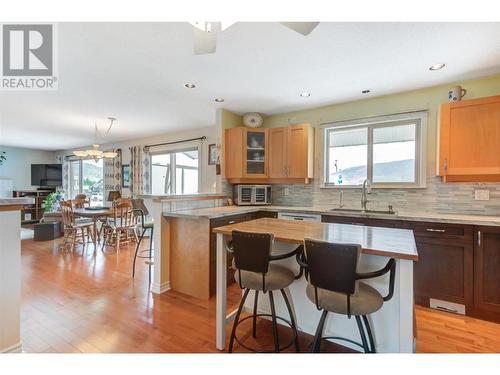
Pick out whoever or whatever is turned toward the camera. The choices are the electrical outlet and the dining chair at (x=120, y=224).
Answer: the electrical outlet

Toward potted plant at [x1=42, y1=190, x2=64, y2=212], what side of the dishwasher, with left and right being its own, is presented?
right

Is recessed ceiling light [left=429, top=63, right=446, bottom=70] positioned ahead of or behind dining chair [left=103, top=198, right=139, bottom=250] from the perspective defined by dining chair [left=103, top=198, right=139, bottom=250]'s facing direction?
behind

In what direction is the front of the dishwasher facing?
toward the camera

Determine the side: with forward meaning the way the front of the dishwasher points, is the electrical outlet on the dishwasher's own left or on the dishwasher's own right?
on the dishwasher's own left

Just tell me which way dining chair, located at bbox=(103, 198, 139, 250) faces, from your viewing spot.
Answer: facing away from the viewer and to the left of the viewer

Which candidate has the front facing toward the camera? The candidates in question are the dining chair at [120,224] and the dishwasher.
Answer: the dishwasher

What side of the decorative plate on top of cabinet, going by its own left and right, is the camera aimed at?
front

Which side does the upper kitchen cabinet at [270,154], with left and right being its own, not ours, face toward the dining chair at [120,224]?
right

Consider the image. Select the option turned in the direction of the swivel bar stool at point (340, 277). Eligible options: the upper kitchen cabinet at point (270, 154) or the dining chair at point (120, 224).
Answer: the upper kitchen cabinet

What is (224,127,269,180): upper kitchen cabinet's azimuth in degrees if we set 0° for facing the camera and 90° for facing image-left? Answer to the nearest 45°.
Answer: approximately 315°

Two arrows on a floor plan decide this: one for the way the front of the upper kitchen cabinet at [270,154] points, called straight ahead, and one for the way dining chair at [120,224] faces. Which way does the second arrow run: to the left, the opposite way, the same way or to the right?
to the right
